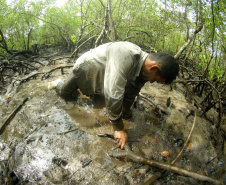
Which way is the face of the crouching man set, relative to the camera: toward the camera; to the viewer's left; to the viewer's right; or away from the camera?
to the viewer's right

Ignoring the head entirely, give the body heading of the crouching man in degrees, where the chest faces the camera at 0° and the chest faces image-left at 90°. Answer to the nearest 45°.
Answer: approximately 270°
